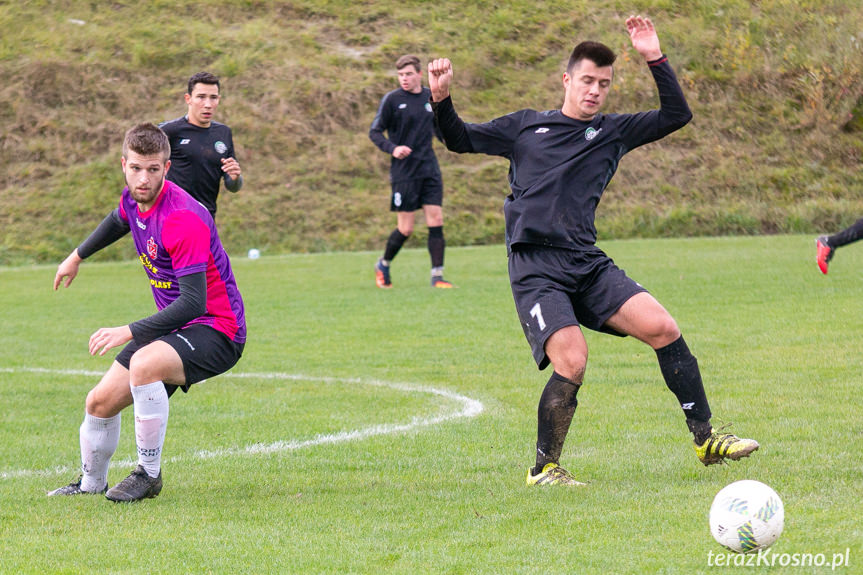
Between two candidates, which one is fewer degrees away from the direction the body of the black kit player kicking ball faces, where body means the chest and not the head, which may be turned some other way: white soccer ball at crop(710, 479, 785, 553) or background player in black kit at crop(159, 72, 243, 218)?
the white soccer ball

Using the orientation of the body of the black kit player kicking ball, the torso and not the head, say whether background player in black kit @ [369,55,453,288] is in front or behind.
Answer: behind

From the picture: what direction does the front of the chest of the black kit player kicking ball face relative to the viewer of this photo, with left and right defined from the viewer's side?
facing the viewer and to the right of the viewer

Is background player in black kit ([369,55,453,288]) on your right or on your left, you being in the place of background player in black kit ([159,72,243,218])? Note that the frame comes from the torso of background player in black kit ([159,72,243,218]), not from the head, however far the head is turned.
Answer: on your left

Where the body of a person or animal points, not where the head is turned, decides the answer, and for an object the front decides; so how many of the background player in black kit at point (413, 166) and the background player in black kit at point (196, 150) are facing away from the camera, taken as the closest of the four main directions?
0

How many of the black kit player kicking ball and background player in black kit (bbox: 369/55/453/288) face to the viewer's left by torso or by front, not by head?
0

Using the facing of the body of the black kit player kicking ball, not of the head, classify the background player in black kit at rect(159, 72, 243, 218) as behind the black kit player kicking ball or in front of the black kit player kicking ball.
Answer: behind

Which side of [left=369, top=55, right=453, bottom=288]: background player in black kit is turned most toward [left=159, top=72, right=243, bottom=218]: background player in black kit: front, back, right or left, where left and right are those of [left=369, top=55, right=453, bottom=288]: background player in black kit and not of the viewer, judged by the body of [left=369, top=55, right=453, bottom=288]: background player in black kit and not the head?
right

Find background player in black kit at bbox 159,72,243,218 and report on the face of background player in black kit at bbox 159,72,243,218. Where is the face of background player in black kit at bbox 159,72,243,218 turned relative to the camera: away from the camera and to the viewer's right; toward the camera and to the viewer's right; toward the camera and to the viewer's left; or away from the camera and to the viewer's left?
toward the camera and to the viewer's right
